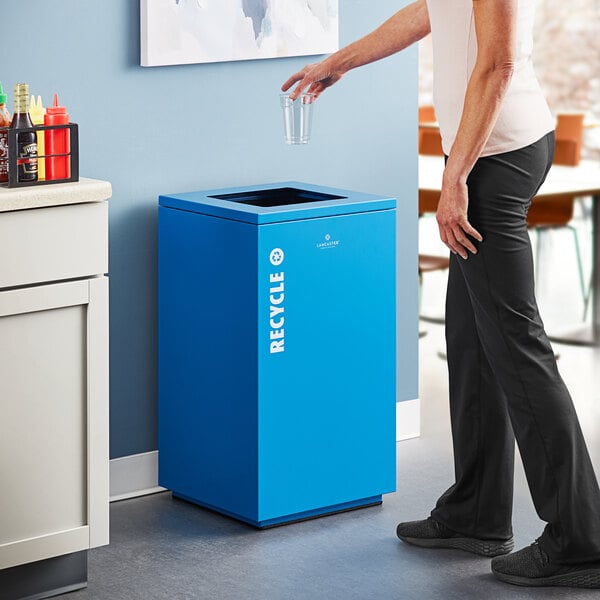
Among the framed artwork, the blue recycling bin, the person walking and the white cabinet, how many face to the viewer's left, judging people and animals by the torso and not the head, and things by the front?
1

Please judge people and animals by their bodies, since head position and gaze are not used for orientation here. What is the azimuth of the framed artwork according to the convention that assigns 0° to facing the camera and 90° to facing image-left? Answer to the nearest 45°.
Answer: approximately 315°

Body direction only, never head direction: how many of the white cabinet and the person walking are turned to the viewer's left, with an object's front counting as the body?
1

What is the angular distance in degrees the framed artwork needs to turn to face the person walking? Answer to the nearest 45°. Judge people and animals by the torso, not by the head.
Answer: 0° — it already faces them

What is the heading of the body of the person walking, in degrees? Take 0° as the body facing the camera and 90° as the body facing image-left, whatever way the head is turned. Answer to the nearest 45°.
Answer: approximately 90°

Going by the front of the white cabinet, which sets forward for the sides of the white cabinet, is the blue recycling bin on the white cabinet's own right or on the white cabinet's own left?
on the white cabinet's own left

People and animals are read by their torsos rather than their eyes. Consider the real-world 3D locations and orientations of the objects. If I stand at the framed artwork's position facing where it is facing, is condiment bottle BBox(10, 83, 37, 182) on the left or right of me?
on my right

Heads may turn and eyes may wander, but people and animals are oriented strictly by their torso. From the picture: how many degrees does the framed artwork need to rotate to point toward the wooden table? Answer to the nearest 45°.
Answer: approximately 90° to its left

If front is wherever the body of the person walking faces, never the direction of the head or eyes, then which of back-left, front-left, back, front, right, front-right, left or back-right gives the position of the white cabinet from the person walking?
front

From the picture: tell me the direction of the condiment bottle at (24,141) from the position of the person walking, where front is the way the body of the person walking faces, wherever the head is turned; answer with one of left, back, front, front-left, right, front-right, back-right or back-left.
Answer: front

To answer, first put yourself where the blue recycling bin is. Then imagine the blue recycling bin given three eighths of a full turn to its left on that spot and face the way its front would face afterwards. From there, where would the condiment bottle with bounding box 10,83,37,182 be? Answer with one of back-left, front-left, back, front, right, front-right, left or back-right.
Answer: back-left

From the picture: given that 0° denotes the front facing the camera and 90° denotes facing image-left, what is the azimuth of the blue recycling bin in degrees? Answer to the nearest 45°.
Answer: approximately 315°

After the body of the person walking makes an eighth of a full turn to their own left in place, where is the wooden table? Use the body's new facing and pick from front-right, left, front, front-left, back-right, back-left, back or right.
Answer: back-right

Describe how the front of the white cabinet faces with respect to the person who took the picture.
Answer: facing the viewer and to the right of the viewer

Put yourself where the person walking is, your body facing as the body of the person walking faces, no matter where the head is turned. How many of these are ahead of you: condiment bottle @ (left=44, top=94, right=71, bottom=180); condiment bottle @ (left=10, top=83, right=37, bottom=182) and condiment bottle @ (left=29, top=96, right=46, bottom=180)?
3
